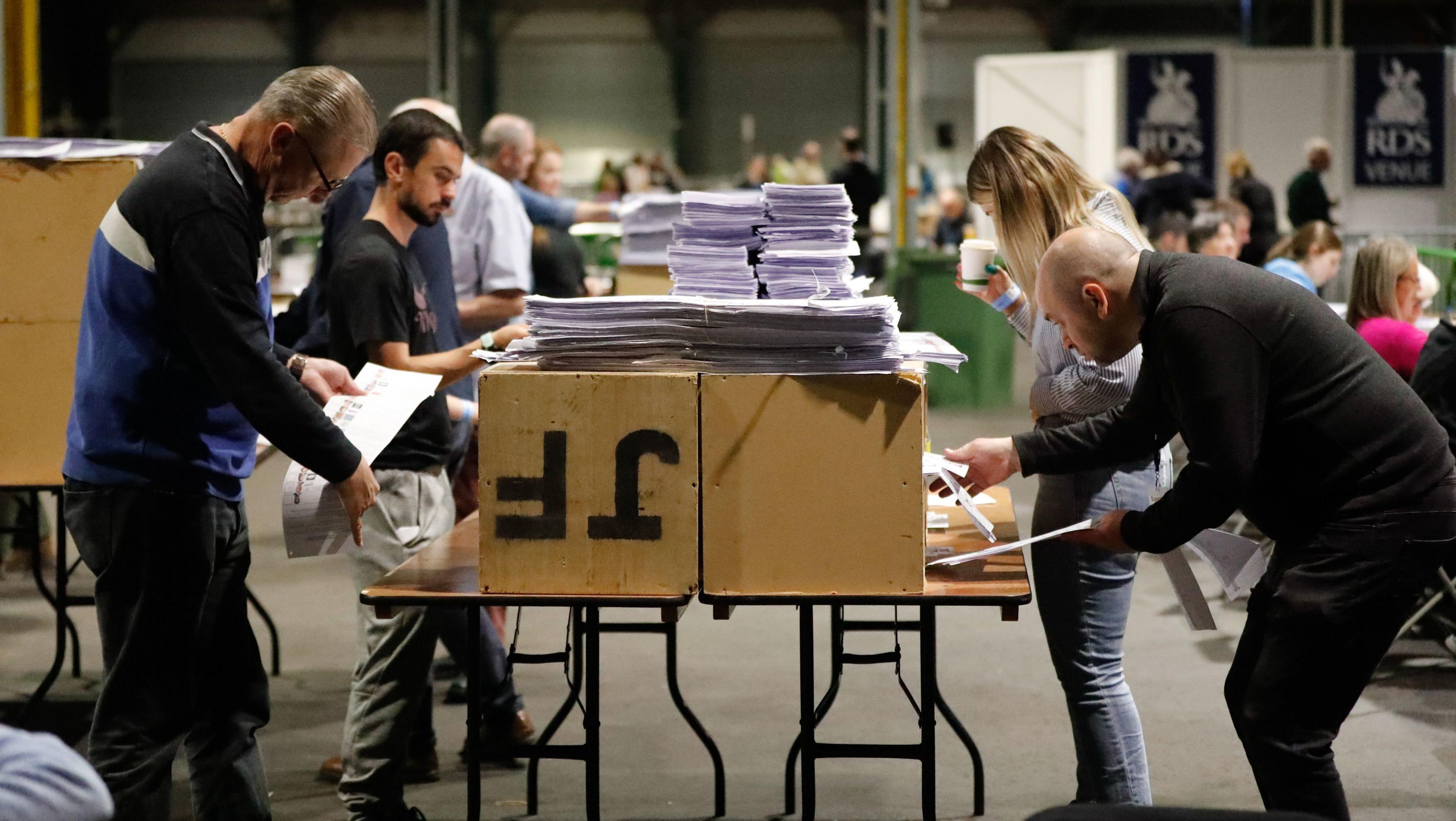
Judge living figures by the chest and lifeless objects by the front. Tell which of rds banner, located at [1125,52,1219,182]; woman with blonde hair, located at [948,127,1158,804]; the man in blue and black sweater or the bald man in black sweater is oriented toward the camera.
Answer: the rds banner

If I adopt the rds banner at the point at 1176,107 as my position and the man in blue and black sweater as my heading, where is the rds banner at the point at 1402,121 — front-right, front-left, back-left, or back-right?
back-left

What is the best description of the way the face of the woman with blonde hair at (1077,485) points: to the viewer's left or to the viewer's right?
to the viewer's left

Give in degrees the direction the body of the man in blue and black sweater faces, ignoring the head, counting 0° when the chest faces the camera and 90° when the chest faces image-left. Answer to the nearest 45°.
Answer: approximately 270°

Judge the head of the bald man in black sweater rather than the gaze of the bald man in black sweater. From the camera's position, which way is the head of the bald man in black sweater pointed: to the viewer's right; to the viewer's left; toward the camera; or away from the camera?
to the viewer's left

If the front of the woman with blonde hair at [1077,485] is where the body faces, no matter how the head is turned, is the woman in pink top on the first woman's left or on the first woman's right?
on the first woman's right

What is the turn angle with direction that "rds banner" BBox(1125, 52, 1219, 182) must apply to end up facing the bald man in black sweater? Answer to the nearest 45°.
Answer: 0° — it already faces them

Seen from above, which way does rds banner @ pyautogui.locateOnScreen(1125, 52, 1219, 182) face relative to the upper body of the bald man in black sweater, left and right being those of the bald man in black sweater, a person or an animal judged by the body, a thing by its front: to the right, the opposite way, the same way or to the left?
to the left

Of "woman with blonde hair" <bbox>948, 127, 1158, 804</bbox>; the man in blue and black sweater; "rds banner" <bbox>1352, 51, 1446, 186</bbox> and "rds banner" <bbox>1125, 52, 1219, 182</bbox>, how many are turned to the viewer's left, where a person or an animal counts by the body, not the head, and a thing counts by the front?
1

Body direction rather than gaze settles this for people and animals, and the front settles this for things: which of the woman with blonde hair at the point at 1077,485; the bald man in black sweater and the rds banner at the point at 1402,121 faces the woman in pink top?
the rds banner

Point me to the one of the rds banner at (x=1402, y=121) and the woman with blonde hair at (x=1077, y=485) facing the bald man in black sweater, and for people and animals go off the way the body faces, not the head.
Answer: the rds banner

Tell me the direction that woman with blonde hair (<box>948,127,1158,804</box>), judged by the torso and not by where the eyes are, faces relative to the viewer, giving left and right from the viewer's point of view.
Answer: facing to the left of the viewer

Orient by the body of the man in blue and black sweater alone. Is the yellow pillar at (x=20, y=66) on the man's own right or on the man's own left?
on the man's own left

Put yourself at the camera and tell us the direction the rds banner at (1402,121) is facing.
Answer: facing the viewer

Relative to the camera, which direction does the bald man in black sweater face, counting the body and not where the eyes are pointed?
to the viewer's left
